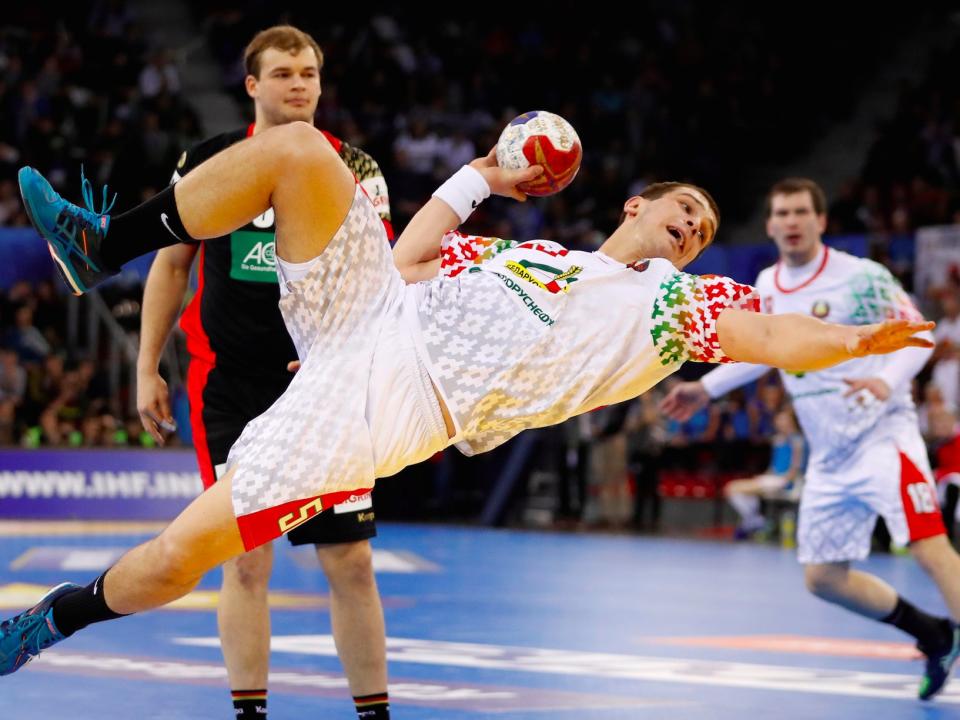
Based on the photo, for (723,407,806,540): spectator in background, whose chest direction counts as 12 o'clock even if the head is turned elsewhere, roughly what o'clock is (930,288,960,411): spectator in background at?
(930,288,960,411): spectator in background is roughly at 5 o'clock from (723,407,806,540): spectator in background.

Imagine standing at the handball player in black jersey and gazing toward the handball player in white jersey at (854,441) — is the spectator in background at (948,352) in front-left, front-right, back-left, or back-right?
front-left

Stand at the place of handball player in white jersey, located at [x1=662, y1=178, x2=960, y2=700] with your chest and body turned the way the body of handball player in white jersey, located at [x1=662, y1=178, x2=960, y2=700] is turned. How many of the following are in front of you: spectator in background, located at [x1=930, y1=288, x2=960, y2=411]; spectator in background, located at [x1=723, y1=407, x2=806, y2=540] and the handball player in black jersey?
1

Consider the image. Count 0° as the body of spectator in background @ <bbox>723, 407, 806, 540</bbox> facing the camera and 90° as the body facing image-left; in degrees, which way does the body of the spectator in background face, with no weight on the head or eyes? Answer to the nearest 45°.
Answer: approximately 45°

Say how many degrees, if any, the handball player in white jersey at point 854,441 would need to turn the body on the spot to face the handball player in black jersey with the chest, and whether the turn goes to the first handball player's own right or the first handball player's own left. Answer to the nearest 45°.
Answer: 0° — they already face them

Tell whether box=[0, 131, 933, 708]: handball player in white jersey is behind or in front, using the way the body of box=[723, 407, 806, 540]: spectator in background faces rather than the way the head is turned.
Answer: in front

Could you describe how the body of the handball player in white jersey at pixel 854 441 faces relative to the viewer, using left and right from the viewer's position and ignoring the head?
facing the viewer and to the left of the viewer

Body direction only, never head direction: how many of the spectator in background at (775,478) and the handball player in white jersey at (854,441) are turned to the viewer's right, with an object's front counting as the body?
0

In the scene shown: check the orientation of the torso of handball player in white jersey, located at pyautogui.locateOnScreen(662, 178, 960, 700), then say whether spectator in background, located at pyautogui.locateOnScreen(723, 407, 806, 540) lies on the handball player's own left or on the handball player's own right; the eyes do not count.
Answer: on the handball player's own right
